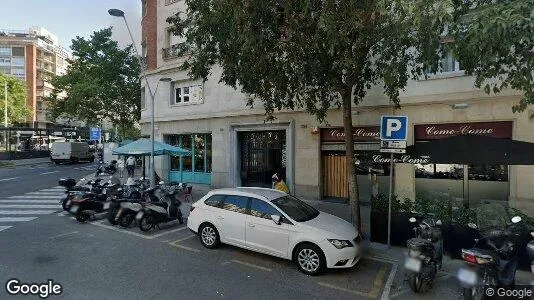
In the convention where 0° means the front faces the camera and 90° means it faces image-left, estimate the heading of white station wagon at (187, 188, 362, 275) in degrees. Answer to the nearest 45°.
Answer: approximately 315°

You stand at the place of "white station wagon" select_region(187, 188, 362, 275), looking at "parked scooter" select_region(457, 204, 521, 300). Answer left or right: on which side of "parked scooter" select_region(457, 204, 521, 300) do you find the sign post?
left

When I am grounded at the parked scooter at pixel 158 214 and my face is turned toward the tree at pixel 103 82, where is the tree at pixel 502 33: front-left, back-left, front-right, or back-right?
back-right

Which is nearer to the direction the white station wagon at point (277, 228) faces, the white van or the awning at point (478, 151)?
the awning

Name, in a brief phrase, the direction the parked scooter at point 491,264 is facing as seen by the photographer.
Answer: facing away from the viewer and to the right of the viewer
